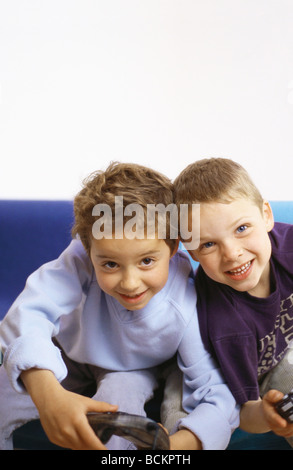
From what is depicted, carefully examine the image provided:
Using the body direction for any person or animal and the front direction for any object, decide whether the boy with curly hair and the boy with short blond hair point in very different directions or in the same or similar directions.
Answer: same or similar directions

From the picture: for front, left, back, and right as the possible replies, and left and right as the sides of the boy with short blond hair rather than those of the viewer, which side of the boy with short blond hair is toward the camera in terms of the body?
front

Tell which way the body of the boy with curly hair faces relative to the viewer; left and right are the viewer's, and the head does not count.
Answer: facing the viewer

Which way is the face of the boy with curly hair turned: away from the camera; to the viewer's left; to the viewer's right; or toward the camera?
toward the camera

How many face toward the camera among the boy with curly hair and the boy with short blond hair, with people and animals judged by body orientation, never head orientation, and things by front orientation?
2
